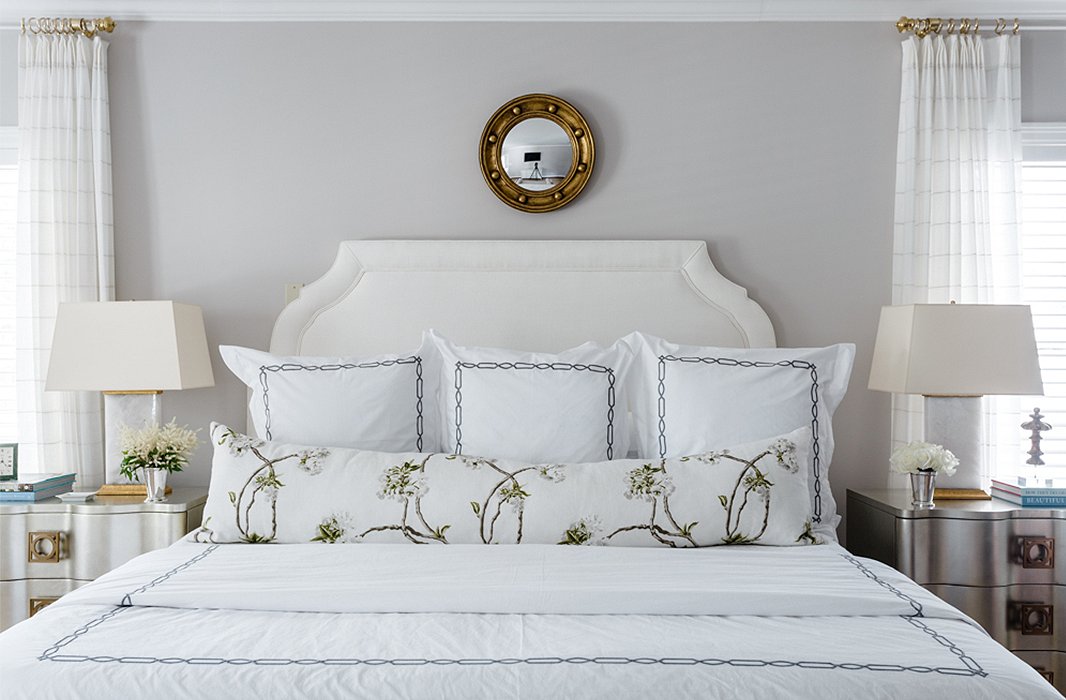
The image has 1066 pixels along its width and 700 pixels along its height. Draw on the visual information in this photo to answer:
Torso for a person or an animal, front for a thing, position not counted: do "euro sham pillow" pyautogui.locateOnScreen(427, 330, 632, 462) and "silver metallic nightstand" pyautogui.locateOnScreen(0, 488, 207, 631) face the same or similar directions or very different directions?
same or similar directions

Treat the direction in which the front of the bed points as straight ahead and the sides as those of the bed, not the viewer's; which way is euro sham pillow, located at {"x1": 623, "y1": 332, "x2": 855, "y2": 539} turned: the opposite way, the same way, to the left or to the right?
the same way

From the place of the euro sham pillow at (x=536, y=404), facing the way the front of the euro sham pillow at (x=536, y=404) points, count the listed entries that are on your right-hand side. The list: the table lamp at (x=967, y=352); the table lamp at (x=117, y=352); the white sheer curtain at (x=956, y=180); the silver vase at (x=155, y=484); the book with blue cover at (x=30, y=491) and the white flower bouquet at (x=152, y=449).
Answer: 4

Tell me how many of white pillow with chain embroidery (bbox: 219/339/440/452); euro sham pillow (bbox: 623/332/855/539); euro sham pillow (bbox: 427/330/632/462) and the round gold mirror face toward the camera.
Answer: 4

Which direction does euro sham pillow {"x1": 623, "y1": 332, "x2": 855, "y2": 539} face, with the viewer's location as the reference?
facing the viewer

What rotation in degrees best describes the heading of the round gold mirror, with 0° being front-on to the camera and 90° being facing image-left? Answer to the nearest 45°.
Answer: approximately 0°

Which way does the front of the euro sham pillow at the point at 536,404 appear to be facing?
toward the camera

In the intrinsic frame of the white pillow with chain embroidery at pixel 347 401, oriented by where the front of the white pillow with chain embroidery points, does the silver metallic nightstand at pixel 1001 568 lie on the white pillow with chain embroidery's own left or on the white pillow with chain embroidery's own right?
on the white pillow with chain embroidery's own left

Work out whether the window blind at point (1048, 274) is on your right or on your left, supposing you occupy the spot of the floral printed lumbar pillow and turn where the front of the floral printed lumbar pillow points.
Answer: on your left

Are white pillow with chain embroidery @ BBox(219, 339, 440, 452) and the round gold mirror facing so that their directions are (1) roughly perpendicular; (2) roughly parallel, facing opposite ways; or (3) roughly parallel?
roughly parallel

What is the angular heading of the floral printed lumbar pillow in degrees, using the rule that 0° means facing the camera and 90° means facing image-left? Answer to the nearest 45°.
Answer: approximately 0°

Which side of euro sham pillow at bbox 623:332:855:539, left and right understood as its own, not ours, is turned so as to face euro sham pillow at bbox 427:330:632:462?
right

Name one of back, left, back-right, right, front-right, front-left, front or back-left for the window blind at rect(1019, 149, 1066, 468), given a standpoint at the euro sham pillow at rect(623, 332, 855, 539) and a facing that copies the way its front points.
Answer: back-left

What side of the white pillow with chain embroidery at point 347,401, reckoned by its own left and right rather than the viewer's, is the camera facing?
front

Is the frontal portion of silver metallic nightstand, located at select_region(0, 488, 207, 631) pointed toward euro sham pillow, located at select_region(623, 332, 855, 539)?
no
